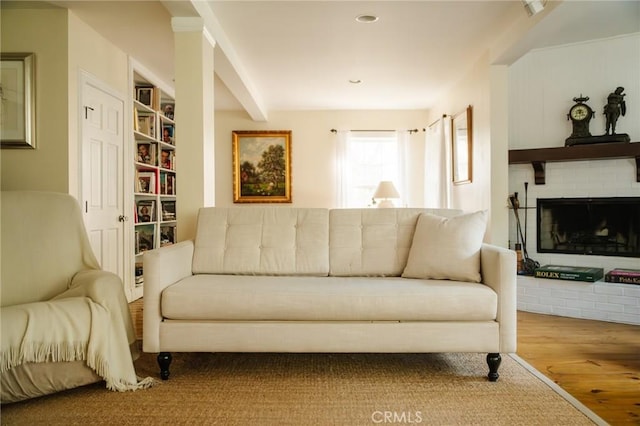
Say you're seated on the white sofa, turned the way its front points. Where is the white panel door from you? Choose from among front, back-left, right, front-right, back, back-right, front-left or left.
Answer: back-right

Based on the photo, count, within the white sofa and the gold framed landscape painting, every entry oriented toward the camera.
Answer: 2

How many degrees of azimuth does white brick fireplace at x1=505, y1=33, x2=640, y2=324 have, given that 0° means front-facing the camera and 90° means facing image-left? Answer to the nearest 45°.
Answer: approximately 45°

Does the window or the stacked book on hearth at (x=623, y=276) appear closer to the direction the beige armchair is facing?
the stacked book on hearth

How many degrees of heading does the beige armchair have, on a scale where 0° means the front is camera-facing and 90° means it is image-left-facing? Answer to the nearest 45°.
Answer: approximately 315°

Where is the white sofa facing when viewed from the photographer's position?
facing the viewer

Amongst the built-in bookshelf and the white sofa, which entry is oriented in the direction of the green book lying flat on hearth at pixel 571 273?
the built-in bookshelf

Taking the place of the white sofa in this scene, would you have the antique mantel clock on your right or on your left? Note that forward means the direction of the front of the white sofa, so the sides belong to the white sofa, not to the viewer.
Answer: on your left

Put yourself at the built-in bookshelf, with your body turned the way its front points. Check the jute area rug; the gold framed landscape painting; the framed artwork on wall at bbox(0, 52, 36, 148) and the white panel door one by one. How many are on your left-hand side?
1

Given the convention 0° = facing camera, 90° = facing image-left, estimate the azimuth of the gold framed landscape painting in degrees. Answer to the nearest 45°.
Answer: approximately 0°

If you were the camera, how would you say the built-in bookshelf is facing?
facing the viewer and to the right of the viewer

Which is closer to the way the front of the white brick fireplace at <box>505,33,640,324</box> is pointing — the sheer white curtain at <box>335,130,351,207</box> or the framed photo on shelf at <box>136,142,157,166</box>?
the framed photo on shelf
